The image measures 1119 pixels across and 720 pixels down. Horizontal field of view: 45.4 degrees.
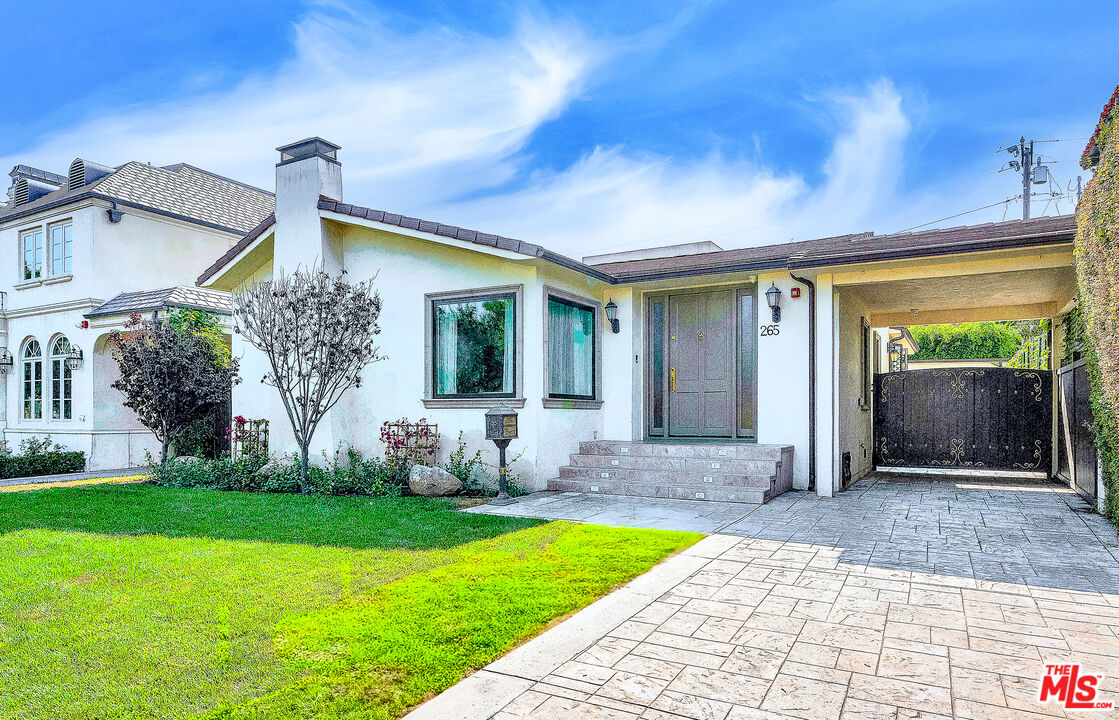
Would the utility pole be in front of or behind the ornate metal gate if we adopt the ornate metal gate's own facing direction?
behind

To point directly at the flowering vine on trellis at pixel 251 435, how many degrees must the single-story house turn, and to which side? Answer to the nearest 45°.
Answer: approximately 90° to its right

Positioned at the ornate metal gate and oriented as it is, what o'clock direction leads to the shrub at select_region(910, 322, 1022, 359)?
The shrub is roughly at 6 o'clock from the ornate metal gate.

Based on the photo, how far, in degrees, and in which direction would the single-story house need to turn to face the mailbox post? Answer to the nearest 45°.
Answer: approximately 45° to its right

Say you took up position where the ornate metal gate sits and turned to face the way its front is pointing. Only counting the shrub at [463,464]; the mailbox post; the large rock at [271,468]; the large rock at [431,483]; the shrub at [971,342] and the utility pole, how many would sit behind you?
2

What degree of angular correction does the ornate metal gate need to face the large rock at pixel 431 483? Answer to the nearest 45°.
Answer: approximately 45° to its right

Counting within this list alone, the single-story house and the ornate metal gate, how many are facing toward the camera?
2

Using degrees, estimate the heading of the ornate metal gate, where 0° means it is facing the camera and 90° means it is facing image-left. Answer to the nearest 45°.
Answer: approximately 0°

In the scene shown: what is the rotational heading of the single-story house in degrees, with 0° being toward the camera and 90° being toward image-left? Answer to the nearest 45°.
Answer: approximately 0°
